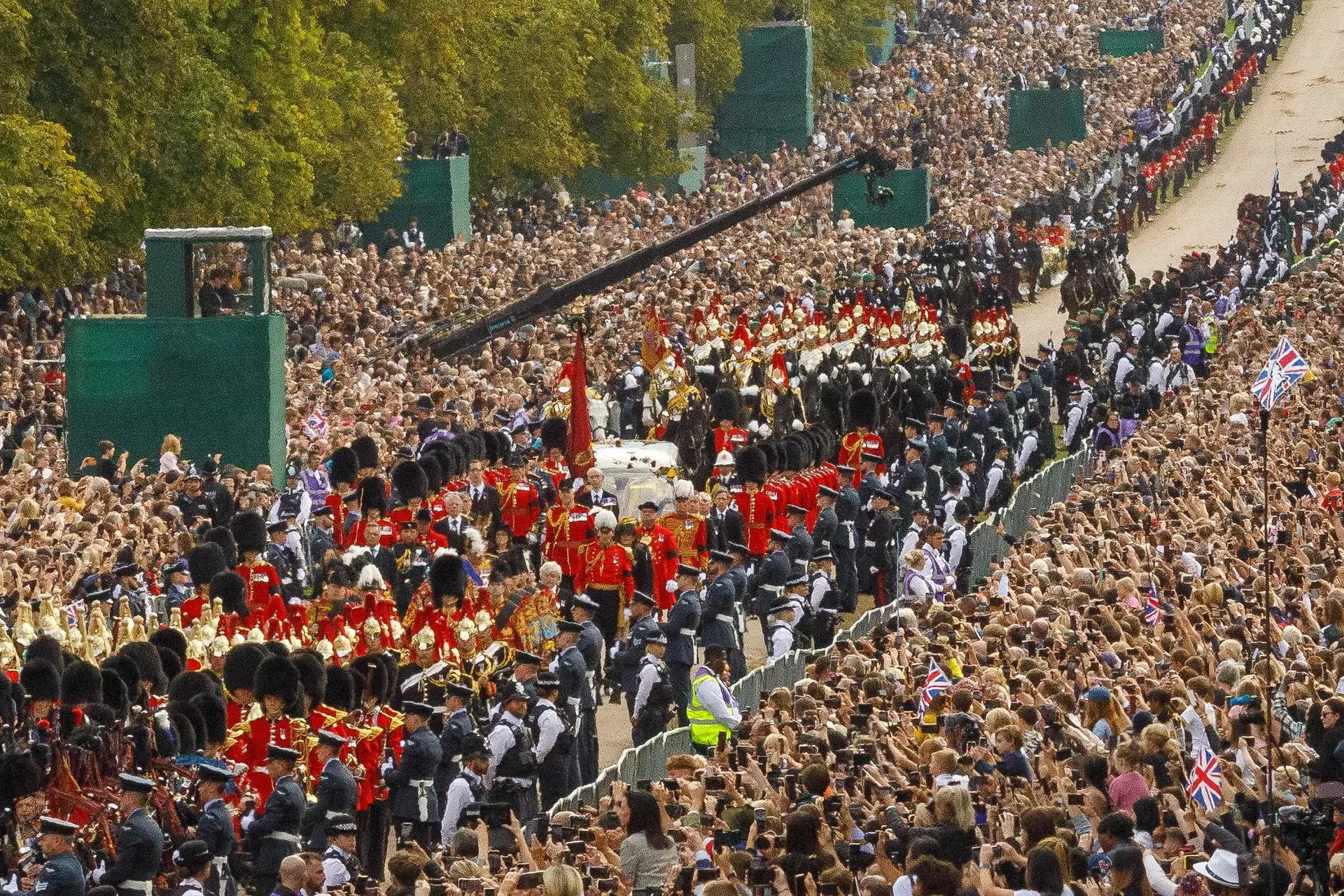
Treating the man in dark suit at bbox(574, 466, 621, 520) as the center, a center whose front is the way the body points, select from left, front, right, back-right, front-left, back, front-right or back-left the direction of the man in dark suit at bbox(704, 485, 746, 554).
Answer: left

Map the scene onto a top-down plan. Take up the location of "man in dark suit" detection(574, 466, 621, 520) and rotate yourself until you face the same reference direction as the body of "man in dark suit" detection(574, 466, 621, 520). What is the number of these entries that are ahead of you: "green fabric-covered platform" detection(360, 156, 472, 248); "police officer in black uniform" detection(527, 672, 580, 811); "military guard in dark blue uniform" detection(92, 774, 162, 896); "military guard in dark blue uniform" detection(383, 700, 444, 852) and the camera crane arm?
3

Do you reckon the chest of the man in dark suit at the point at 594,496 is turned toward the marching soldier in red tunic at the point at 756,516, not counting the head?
no

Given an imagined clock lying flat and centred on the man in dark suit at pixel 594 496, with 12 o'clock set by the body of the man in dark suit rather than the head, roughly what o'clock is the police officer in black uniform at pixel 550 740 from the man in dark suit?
The police officer in black uniform is roughly at 12 o'clock from the man in dark suit.

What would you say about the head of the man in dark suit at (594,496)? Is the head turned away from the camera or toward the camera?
toward the camera

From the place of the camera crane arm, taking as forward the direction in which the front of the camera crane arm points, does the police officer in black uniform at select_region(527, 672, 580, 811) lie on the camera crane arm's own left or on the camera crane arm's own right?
on the camera crane arm's own right

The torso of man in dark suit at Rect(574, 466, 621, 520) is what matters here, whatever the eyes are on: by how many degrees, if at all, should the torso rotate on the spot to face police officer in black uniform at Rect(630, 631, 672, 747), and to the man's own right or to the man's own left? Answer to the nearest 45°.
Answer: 0° — they already face them

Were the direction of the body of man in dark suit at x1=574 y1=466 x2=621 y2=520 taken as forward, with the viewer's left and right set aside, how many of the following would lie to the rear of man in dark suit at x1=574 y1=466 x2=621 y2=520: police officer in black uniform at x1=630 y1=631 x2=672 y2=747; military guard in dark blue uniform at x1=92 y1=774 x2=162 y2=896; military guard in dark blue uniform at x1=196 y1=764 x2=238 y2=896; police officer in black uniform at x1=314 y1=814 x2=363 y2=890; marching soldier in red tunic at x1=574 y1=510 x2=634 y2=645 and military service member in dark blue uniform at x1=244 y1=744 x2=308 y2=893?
0

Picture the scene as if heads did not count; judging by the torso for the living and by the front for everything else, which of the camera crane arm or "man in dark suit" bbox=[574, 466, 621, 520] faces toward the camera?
the man in dark suit

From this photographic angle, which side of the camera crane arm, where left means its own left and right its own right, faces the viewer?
right

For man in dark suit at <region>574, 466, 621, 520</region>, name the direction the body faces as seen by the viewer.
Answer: toward the camera

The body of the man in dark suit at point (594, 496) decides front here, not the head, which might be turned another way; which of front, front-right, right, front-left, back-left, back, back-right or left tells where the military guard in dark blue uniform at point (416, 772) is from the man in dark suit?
front

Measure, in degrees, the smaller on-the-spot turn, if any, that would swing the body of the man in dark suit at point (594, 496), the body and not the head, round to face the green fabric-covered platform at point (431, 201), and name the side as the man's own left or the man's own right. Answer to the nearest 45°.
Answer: approximately 180°

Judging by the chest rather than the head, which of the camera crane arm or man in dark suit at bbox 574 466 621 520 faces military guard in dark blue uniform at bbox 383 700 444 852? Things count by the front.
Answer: the man in dark suit

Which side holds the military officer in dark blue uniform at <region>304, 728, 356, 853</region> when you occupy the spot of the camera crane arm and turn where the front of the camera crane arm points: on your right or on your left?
on your right

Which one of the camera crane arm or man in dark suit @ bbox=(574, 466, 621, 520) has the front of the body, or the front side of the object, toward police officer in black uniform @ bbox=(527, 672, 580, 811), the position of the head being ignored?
the man in dark suit

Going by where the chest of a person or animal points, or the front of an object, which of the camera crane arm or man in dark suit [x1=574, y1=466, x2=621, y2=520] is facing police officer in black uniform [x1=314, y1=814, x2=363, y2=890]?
the man in dark suit
